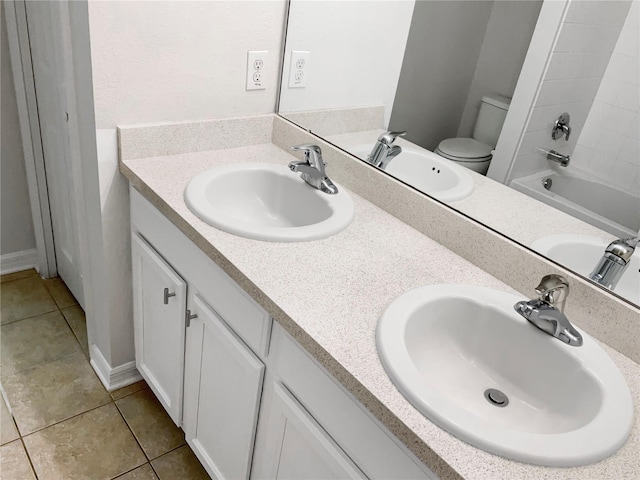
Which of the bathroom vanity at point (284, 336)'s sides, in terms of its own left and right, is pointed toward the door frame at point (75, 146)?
right

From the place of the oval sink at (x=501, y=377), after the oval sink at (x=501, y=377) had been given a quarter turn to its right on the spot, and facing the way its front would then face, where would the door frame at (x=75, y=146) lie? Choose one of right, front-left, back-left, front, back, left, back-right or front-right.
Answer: front-left

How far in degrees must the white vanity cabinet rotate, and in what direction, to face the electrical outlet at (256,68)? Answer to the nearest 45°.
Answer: approximately 135° to its right

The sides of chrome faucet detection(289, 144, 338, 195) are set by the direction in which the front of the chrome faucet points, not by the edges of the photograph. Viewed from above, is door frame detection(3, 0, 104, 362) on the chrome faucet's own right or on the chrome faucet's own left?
on the chrome faucet's own right

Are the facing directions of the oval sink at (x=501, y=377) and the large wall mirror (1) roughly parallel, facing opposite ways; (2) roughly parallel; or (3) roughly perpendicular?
roughly parallel

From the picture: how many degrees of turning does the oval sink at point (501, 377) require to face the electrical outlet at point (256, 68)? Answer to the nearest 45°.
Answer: approximately 90° to its right

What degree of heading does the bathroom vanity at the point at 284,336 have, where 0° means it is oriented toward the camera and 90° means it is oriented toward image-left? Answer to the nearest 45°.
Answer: approximately 45°

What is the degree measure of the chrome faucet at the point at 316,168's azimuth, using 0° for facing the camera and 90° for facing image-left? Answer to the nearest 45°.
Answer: approximately 45°

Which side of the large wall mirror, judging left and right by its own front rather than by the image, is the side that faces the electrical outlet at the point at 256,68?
right

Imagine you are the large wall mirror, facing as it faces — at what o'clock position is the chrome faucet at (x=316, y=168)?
The chrome faucet is roughly at 2 o'clock from the large wall mirror.

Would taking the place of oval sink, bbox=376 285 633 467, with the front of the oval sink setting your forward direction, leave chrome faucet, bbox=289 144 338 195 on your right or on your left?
on your right

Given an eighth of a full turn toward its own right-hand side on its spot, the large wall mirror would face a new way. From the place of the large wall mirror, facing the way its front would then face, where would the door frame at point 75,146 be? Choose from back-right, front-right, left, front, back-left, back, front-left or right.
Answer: front

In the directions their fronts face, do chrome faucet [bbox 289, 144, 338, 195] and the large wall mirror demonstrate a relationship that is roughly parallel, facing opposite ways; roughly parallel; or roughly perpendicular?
roughly parallel
